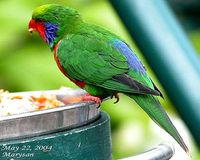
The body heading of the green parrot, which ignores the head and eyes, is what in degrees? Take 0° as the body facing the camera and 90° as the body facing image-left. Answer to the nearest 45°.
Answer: approximately 90°
